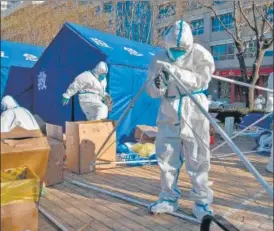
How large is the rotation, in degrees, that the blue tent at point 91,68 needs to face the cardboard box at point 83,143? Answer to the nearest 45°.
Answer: approximately 45° to its left

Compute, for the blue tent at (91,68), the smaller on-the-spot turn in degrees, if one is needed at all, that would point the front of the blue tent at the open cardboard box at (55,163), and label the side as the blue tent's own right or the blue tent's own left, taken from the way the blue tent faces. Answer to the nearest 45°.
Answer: approximately 45° to the blue tent's own left

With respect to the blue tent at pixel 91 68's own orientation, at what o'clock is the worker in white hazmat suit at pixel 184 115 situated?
The worker in white hazmat suit is roughly at 10 o'clock from the blue tent.

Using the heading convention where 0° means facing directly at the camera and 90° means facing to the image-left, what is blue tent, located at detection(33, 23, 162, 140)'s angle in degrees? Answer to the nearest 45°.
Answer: approximately 45°
